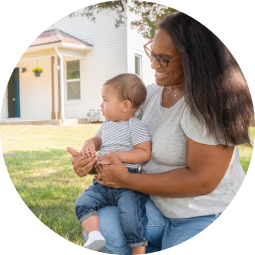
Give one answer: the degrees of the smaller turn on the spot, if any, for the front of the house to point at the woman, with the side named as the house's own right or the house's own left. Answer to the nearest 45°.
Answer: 0° — it already faces them

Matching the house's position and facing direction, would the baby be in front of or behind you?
in front

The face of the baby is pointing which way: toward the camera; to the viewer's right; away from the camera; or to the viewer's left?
to the viewer's left

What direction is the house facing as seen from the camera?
toward the camera

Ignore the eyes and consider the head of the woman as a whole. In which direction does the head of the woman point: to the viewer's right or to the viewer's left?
to the viewer's left

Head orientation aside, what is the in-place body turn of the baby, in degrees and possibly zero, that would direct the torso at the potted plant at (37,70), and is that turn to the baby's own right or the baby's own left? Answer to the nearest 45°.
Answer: approximately 135° to the baby's own right

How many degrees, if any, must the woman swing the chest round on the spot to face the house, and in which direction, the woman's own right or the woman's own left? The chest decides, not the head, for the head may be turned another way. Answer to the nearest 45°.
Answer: approximately 135° to the woman's own right

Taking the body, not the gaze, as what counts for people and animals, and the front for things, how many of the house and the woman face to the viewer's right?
0

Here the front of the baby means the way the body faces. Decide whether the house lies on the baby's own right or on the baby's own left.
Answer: on the baby's own right

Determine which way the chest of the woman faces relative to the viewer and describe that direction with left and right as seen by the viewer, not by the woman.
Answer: facing the viewer and to the left of the viewer
